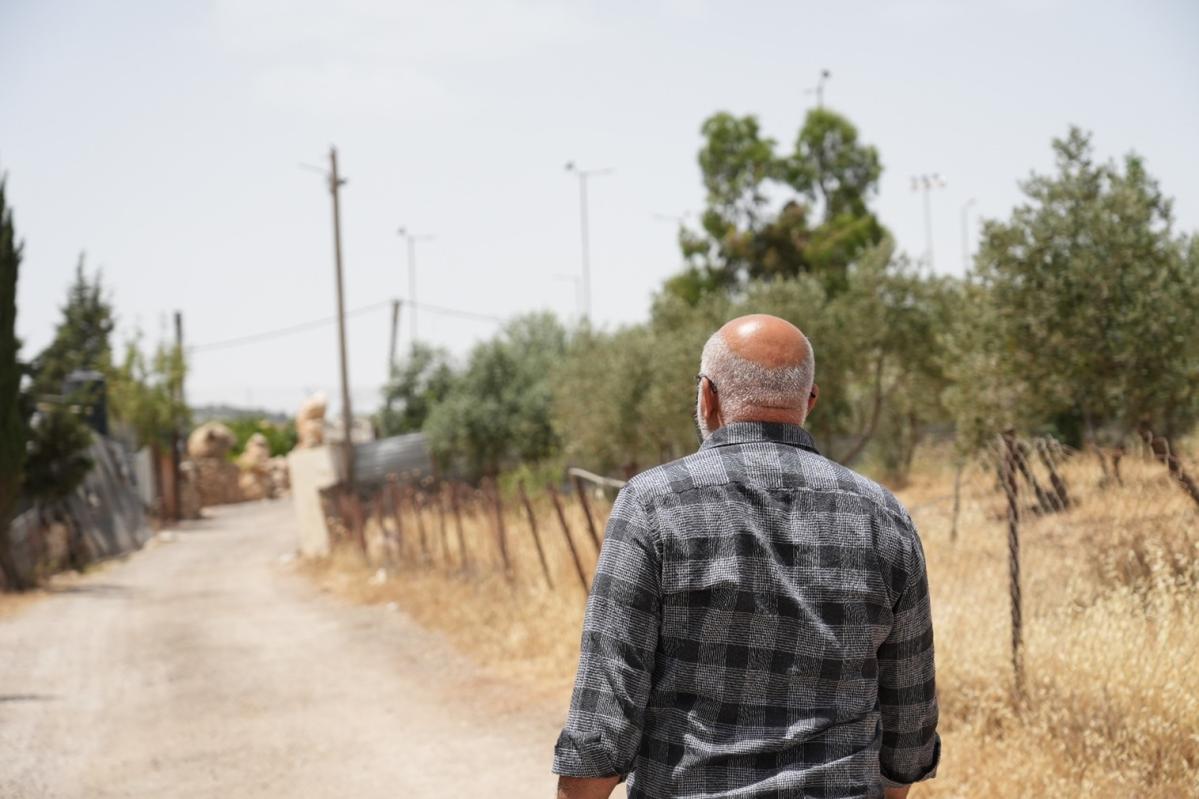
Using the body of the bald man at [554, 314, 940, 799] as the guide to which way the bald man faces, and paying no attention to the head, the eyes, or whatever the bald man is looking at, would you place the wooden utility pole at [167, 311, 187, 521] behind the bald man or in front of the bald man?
in front

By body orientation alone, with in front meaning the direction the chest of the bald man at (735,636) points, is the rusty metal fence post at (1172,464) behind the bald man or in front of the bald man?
in front

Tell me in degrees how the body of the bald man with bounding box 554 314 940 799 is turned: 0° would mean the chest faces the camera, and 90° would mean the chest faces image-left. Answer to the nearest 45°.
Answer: approximately 180°

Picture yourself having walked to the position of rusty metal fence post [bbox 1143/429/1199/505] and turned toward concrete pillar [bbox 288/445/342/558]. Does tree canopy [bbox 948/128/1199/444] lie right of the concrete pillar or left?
right

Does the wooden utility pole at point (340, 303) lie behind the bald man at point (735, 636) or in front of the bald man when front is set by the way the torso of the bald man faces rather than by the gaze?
in front

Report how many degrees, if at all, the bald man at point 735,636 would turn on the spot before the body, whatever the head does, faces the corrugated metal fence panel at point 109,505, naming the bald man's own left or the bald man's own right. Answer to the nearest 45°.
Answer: approximately 45° to the bald man's own left
